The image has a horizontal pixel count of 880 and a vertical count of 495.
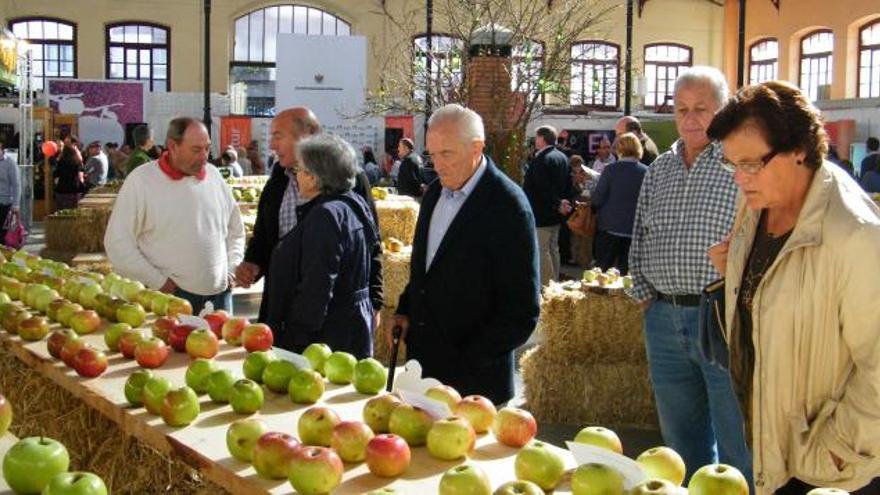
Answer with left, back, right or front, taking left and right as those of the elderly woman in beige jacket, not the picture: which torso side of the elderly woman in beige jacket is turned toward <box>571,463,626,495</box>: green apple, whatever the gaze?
front

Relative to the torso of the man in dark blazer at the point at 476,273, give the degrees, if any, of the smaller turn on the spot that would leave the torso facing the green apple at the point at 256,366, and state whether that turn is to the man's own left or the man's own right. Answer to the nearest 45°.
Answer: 0° — they already face it

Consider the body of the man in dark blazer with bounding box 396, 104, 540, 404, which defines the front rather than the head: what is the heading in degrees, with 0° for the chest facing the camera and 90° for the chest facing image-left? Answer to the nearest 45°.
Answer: approximately 45°

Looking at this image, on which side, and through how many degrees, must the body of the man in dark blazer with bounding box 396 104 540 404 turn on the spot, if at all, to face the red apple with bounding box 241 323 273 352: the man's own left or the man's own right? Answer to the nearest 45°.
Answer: approximately 45° to the man's own right

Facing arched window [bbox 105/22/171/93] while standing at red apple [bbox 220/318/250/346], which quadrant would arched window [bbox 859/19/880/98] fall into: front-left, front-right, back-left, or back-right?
front-right

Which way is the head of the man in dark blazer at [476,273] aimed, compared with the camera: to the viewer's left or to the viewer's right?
to the viewer's left

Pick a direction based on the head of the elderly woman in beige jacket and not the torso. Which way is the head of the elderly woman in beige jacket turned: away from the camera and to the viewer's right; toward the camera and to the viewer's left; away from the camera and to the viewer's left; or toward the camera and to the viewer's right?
toward the camera and to the viewer's left

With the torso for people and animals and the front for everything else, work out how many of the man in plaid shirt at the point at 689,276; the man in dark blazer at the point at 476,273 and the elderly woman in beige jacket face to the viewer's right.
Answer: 0

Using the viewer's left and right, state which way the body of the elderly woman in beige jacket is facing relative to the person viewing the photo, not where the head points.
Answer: facing the viewer and to the left of the viewer

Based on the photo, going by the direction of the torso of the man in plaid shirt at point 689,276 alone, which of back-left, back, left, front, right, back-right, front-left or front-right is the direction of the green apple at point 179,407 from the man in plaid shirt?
front-right

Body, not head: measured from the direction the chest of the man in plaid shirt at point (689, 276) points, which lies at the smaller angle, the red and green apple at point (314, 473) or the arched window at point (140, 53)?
the red and green apple
